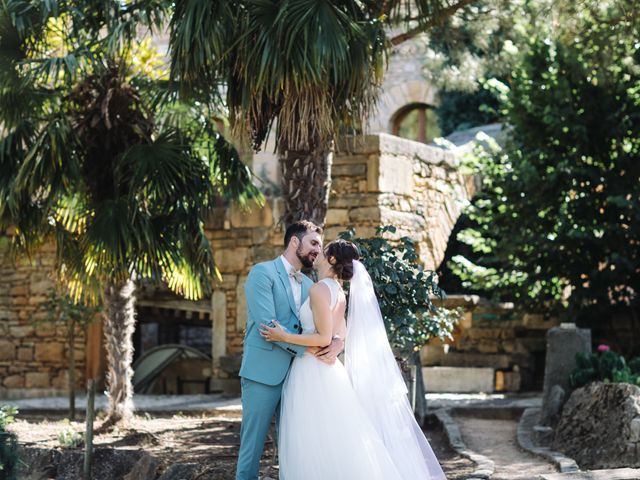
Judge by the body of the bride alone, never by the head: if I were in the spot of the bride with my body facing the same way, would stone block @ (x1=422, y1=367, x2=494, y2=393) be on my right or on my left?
on my right

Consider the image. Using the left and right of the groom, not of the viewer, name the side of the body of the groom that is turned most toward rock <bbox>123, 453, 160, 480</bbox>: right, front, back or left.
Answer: back

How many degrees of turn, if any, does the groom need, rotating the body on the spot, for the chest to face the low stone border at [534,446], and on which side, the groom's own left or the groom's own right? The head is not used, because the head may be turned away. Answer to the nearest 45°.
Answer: approximately 90° to the groom's own left

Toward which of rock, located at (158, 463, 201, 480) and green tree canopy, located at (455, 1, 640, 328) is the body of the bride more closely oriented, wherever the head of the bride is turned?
the rock

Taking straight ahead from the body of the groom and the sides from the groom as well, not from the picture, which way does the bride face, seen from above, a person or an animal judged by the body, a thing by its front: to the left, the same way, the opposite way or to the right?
the opposite way

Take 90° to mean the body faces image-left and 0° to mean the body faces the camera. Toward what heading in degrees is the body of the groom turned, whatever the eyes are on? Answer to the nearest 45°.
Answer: approximately 315°

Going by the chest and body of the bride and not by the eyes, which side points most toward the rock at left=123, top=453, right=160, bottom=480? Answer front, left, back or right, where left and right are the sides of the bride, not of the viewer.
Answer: front

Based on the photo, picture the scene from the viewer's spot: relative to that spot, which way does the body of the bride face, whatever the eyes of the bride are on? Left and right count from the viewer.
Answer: facing away from the viewer and to the left of the viewer

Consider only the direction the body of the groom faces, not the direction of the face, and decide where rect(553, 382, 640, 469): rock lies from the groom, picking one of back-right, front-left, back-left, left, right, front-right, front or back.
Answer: left

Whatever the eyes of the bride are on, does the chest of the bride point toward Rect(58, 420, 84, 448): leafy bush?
yes
